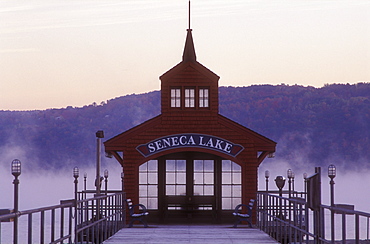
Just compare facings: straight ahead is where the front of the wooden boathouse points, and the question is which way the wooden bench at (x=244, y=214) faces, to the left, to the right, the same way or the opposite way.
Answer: to the right

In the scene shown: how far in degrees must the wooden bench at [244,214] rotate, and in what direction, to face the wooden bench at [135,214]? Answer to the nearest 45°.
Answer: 0° — it already faces it

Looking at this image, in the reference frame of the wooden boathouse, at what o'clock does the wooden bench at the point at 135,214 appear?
The wooden bench is roughly at 2 o'clock from the wooden boathouse.

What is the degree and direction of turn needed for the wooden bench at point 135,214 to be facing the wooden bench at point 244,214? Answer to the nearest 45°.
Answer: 0° — it already faces it

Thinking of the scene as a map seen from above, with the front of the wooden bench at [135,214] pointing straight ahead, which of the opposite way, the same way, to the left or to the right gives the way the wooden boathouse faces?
to the right

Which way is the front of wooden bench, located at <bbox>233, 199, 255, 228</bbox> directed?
to the viewer's left

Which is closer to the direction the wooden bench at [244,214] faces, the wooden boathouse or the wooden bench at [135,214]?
the wooden bench

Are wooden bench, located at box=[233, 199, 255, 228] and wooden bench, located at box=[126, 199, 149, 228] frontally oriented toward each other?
yes

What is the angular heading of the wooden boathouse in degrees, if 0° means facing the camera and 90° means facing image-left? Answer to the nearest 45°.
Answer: approximately 0°

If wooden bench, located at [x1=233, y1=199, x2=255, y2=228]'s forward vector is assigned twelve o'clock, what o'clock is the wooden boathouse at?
The wooden boathouse is roughly at 1 o'clock from the wooden bench.

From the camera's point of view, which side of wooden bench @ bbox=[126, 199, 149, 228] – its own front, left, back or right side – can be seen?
right
